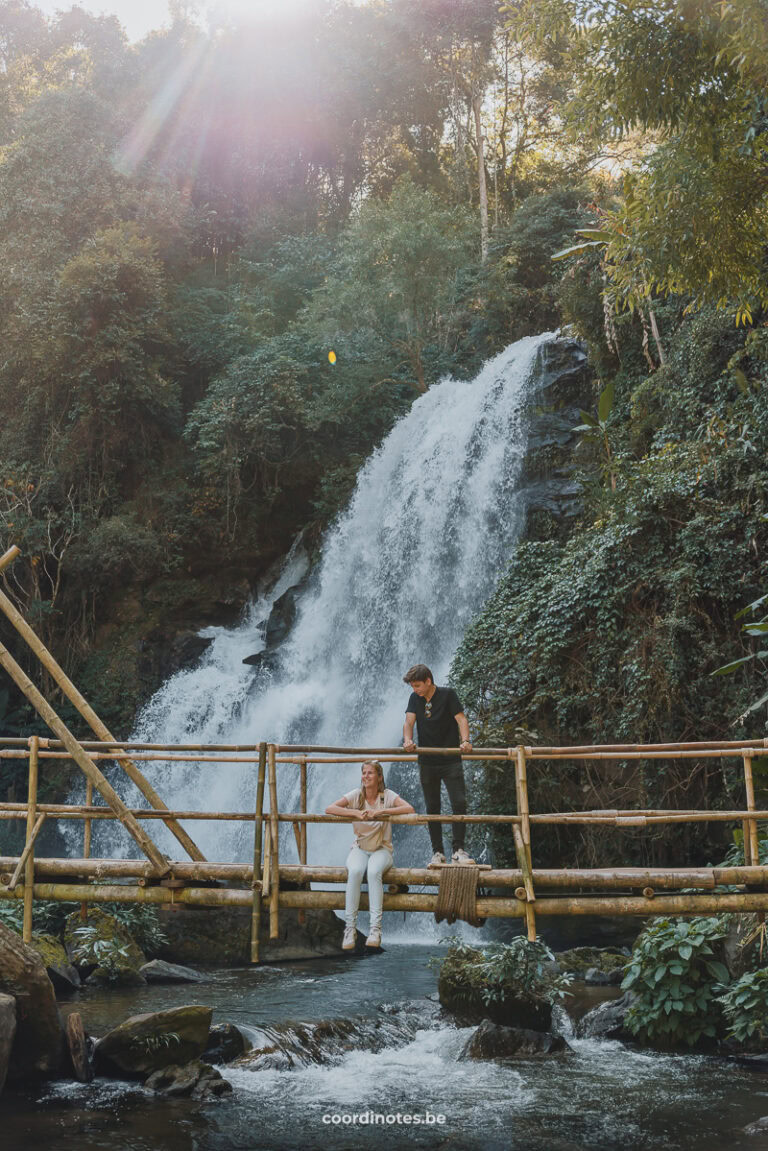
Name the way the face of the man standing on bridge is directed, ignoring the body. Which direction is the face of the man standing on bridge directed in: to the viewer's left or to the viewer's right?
to the viewer's left

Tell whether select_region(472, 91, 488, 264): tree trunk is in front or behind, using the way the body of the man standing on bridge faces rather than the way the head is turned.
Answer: behind

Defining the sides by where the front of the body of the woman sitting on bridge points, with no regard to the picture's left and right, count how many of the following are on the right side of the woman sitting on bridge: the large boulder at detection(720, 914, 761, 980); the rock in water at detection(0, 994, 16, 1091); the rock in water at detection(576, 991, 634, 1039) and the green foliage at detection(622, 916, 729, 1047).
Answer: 1

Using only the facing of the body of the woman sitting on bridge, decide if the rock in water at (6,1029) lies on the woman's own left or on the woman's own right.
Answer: on the woman's own right

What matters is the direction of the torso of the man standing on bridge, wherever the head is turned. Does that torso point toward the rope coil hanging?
yes
